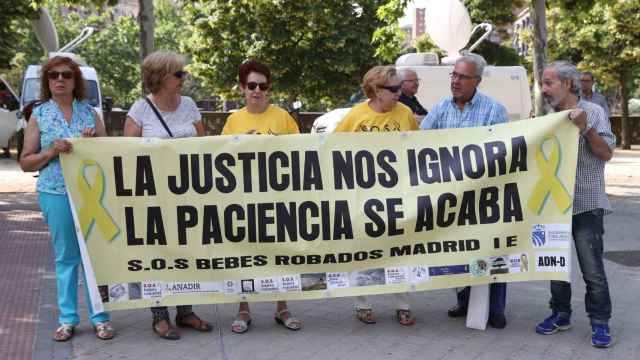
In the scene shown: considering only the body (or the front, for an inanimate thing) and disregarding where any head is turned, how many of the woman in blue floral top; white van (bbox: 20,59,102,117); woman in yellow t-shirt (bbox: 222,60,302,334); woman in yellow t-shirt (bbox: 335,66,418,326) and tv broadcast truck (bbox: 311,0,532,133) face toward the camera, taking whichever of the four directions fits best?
4

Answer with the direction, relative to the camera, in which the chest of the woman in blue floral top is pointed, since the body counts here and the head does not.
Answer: toward the camera

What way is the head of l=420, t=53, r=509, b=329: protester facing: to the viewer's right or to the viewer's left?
to the viewer's left

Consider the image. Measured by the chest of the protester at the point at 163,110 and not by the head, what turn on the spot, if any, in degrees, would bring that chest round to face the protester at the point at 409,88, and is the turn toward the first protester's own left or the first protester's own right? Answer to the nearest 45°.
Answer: approximately 90° to the first protester's own left

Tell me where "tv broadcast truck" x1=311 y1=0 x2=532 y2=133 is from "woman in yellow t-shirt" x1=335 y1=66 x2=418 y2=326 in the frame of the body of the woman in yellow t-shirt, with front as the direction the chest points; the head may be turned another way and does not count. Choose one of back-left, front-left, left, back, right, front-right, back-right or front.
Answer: back

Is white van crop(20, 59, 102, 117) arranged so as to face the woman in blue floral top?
yes

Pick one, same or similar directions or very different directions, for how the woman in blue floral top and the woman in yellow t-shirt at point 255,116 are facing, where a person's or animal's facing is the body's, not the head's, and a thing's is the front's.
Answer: same or similar directions

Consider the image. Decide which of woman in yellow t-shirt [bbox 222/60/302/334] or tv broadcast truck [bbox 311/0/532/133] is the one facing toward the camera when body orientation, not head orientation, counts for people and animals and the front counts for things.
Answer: the woman in yellow t-shirt

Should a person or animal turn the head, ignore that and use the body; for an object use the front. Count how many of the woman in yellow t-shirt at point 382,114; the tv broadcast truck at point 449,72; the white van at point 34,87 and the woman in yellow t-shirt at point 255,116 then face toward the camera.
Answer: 3

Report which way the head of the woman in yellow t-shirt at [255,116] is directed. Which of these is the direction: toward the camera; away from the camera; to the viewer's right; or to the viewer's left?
toward the camera

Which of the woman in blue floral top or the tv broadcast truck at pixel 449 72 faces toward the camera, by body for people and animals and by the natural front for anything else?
the woman in blue floral top

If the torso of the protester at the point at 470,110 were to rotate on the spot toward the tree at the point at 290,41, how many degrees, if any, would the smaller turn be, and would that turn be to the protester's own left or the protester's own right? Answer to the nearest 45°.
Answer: approximately 135° to the protester's own right

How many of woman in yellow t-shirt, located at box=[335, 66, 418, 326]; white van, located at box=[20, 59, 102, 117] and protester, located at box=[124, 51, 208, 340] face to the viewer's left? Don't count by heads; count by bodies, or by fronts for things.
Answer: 0

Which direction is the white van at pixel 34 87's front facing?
toward the camera

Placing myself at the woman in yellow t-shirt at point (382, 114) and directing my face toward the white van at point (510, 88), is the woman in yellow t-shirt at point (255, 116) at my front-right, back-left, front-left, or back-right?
back-left

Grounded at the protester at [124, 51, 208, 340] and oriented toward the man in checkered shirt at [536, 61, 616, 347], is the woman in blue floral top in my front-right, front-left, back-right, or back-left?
back-right

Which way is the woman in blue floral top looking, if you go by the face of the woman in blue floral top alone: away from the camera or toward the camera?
toward the camera

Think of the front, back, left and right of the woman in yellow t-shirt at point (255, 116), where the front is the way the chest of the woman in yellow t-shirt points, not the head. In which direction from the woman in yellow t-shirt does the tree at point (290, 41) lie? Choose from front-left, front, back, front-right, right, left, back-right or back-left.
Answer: back

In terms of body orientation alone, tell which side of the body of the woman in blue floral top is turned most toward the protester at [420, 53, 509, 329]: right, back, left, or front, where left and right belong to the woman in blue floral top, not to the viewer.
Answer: left
